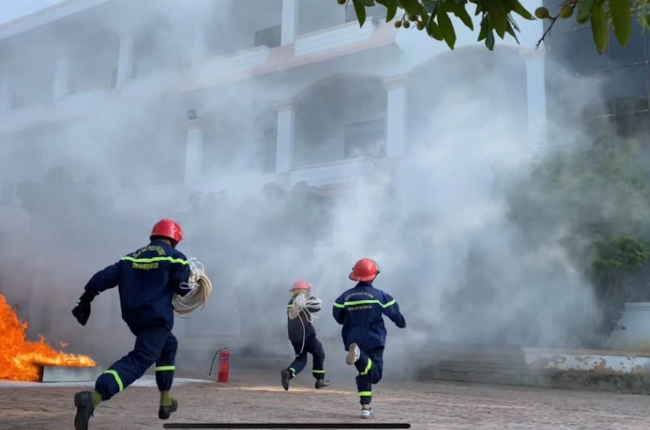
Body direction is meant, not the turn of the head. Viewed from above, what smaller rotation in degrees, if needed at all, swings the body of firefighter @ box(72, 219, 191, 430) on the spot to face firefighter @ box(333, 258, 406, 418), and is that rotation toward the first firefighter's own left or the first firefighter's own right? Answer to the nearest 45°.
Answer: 0° — they already face them

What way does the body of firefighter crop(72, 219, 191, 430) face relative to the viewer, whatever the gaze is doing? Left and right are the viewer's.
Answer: facing away from the viewer and to the right of the viewer

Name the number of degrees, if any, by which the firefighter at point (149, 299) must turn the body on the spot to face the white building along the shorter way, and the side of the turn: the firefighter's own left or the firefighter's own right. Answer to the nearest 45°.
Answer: approximately 45° to the firefighter's own left

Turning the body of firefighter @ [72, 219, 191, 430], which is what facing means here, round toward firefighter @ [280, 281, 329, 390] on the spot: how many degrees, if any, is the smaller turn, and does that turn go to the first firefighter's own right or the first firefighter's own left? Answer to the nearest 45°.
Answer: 0° — they already face them
